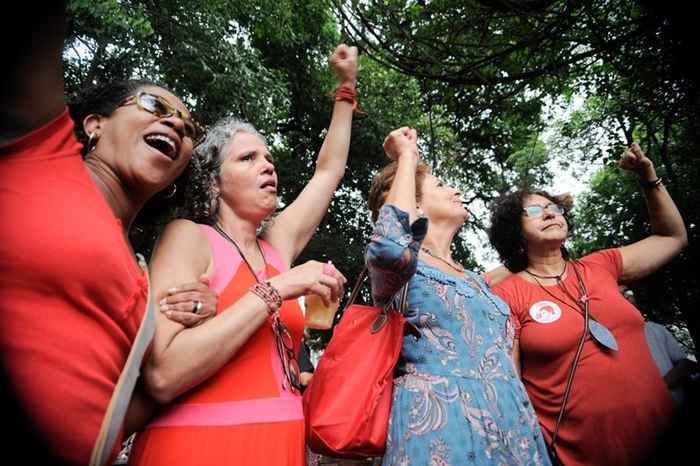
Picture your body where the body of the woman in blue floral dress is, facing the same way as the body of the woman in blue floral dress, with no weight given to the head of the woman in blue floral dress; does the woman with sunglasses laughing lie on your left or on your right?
on your right

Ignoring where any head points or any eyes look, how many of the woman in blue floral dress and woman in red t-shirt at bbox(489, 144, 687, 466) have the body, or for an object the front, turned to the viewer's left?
0

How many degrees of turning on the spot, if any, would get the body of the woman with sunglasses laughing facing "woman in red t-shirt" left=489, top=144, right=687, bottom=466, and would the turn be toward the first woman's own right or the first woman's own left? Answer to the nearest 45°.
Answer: approximately 45° to the first woman's own left

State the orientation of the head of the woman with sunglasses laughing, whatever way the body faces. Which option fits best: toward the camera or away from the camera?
toward the camera

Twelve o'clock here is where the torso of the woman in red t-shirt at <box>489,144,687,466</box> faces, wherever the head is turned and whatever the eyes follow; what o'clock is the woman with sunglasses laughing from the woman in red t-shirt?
The woman with sunglasses laughing is roughly at 2 o'clock from the woman in red t-shirt.

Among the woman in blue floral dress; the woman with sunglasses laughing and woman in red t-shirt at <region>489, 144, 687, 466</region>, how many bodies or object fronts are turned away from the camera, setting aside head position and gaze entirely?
0

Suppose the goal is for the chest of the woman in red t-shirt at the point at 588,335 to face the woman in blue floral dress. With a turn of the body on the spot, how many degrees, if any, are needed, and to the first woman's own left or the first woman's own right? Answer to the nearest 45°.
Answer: approximately 90° to the first woman's own right

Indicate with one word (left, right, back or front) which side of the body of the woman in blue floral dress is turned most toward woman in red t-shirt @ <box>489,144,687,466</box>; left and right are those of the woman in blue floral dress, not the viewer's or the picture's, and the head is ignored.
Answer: left

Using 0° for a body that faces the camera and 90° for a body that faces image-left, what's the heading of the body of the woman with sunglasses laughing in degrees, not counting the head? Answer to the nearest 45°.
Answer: approximately 315°
